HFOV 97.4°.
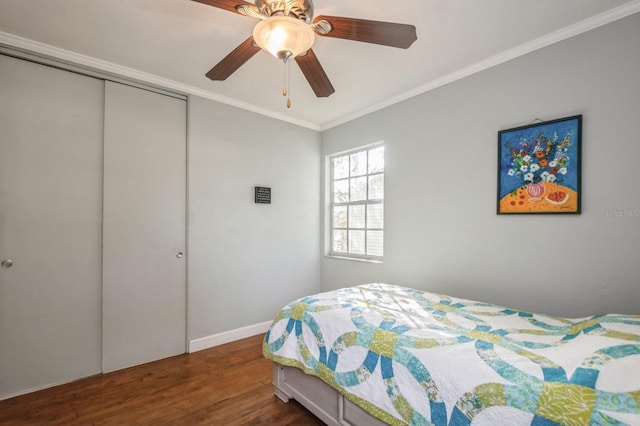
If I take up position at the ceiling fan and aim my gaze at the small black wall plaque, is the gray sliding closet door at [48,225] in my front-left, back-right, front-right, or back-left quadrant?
front-left

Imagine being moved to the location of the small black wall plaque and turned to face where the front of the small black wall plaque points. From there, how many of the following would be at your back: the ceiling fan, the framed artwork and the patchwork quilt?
0

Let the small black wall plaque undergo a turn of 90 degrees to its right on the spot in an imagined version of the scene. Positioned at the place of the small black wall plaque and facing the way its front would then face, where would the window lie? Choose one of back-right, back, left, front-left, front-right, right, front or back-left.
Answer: back-left

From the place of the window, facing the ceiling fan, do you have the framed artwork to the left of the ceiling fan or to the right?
left

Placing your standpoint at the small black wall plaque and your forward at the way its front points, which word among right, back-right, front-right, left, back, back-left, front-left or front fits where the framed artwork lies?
front

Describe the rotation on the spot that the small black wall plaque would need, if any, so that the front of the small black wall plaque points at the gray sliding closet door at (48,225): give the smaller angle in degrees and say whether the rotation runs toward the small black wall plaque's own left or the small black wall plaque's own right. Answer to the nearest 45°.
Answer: approximately 90° to the small black wall plaque's own right

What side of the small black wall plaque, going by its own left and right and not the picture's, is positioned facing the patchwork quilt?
front

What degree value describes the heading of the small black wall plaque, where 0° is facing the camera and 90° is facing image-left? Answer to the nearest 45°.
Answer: approximately 315°

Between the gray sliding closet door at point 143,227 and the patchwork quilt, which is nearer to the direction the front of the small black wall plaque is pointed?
the patchwork quilt

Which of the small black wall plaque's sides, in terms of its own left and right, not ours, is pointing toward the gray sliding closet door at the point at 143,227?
right

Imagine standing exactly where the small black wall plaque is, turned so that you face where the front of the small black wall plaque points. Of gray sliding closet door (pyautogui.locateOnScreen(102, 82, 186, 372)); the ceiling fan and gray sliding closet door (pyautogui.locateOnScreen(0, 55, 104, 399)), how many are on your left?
0

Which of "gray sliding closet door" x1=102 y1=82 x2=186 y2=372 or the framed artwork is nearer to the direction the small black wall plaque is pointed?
the framed artwork

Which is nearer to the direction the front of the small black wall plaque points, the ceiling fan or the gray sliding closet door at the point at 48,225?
the ceiling fan
